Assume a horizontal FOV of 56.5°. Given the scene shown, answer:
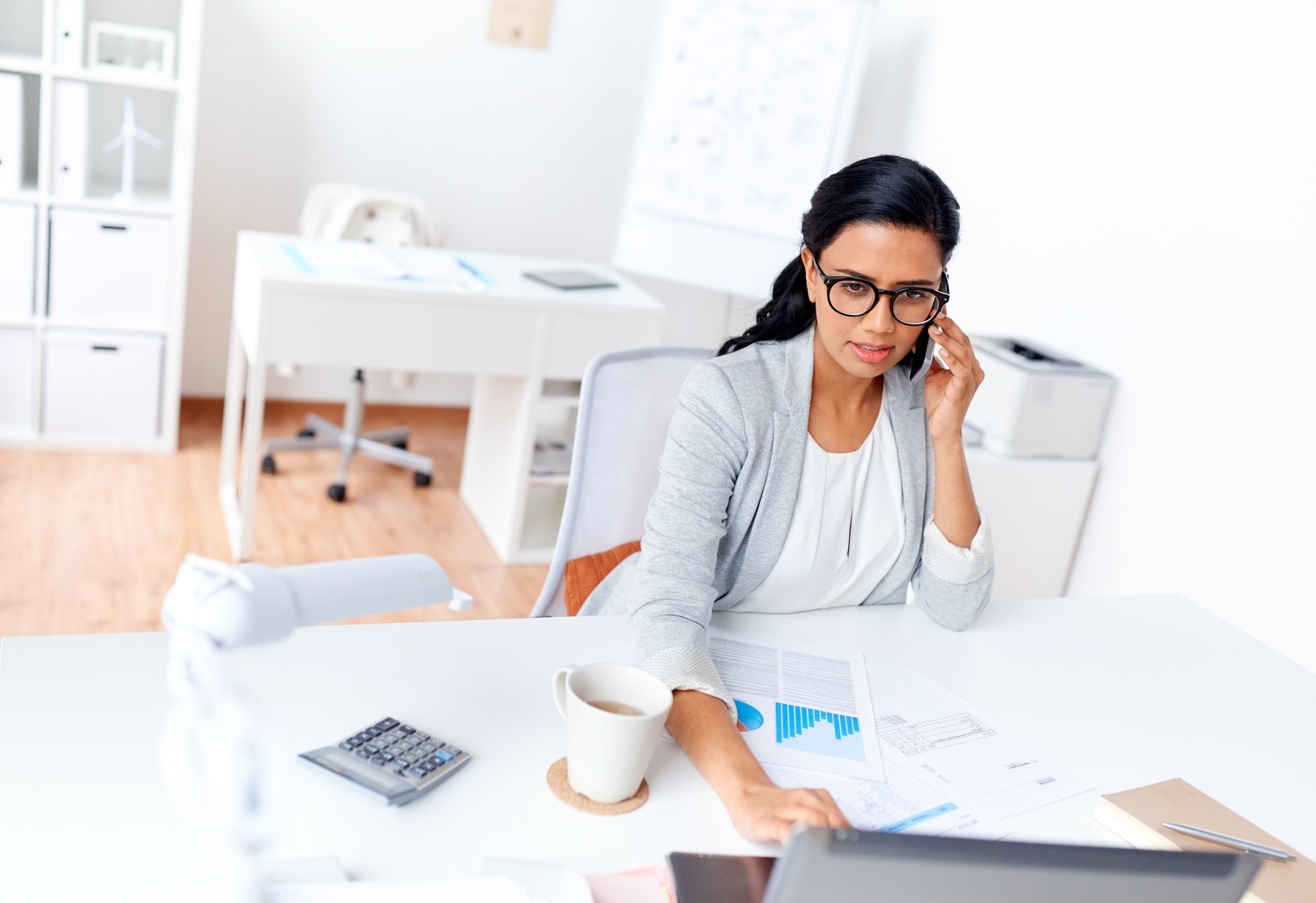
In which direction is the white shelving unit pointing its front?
toward the camera

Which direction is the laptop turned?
away from the camera

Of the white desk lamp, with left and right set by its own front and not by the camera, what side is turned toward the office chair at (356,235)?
left

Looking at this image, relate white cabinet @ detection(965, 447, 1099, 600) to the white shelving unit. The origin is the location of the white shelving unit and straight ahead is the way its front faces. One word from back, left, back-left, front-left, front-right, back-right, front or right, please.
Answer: front-left

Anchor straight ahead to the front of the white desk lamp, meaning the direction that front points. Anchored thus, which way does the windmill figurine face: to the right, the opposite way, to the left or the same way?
to the right

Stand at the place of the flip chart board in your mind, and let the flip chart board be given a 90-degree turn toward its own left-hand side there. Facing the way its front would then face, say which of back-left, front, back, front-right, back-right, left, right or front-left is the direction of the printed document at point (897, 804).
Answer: right

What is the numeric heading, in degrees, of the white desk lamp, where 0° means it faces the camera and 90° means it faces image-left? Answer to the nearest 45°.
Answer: approximately 270°

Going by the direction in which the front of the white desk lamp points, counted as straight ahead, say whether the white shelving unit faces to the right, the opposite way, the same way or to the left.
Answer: to the right

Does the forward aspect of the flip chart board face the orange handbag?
yes

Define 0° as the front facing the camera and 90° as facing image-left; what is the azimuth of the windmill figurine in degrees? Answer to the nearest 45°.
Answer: approximately 0°

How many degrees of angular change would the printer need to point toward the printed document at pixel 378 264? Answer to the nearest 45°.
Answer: approximately 45° to its right

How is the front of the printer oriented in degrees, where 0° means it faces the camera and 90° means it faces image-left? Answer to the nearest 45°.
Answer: approximately 45°

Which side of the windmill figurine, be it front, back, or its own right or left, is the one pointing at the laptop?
front

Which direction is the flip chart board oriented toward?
toward the camera

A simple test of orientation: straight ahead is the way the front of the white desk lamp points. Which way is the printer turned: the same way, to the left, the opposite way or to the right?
the opposite way

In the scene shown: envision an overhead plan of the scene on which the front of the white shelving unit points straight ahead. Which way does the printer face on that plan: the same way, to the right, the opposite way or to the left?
to the right

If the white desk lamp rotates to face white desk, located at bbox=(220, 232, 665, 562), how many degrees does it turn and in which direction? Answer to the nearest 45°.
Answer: approximately 90° to its left
